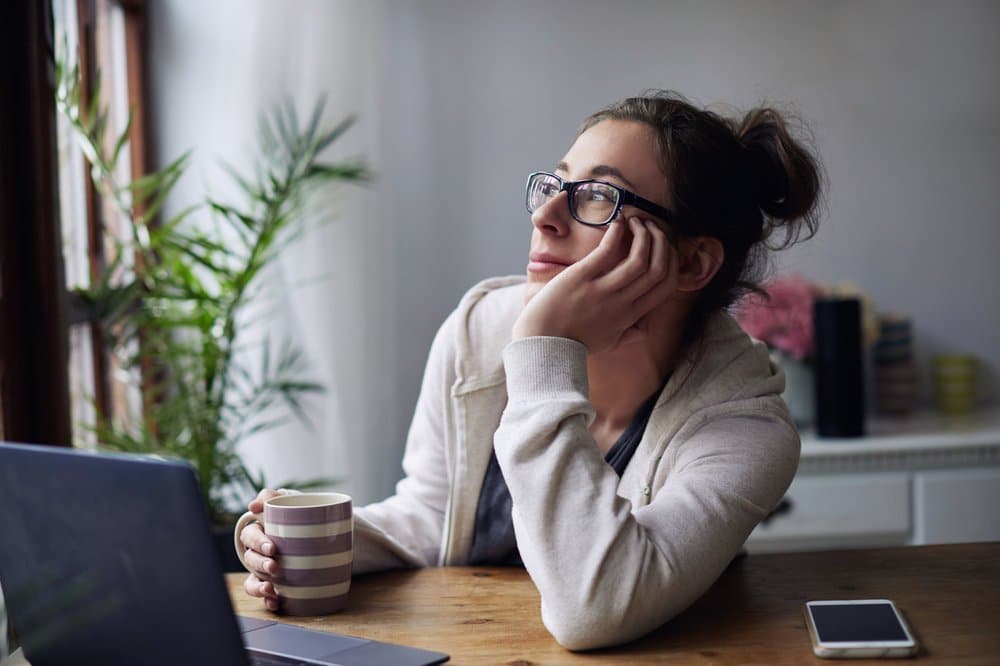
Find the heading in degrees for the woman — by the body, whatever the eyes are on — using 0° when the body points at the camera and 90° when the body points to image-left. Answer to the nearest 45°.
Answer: approximately 45°

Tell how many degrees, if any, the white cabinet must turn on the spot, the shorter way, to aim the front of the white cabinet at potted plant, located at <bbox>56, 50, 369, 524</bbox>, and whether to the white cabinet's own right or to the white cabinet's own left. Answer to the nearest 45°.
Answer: approximately 45° to the white cabinet's own right

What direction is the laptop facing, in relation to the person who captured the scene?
facing away from the viewer and to the right of the viewer

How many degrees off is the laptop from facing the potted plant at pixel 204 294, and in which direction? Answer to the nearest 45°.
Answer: approximately 45° to its left

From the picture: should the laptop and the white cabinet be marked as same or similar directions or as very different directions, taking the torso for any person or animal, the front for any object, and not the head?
very different directions

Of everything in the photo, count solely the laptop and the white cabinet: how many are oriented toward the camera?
1

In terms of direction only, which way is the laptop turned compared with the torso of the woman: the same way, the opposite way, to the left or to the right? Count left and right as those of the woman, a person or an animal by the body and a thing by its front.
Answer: the opposite way

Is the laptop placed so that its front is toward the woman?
yes

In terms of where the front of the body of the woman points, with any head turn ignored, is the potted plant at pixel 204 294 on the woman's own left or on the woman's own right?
on the woman's own right

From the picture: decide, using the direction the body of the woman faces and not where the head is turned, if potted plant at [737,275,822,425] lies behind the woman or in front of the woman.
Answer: behind

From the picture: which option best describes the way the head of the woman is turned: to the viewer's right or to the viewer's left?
to the viewer's left

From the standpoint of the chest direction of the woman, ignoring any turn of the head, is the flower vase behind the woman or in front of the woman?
behind

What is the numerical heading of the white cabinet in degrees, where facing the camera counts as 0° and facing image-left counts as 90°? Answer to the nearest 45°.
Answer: approximately 0°
